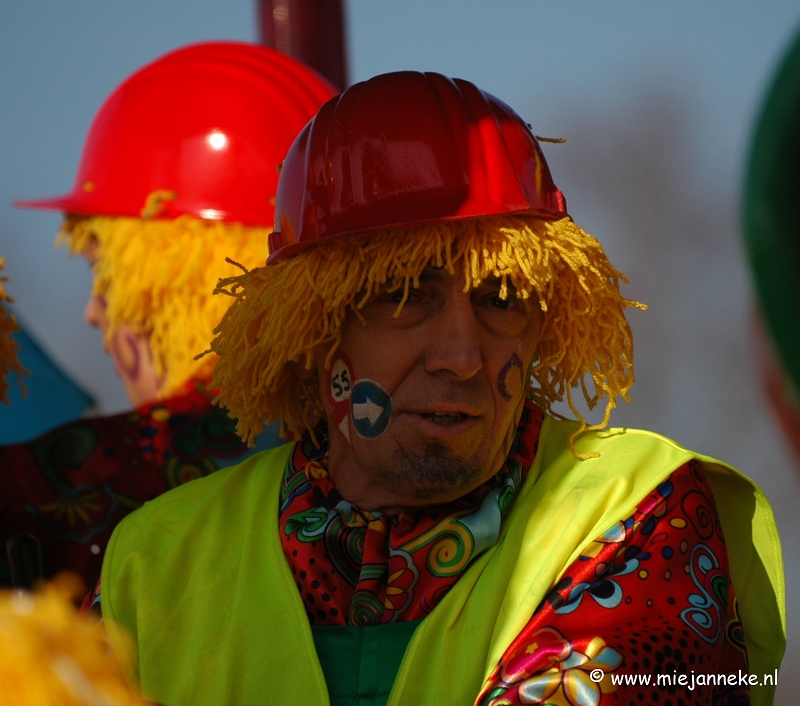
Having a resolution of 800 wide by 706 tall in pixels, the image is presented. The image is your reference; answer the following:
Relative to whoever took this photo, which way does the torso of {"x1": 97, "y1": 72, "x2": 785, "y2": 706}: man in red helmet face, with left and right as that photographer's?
facing the viewer

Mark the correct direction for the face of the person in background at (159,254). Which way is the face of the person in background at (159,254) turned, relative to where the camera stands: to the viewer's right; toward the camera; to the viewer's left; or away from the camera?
to the viewer's left

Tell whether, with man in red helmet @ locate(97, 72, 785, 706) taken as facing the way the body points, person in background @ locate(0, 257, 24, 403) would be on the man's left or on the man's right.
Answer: on the man's right

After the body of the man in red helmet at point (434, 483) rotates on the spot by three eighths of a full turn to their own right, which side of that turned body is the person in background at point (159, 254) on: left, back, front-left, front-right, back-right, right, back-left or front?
front
